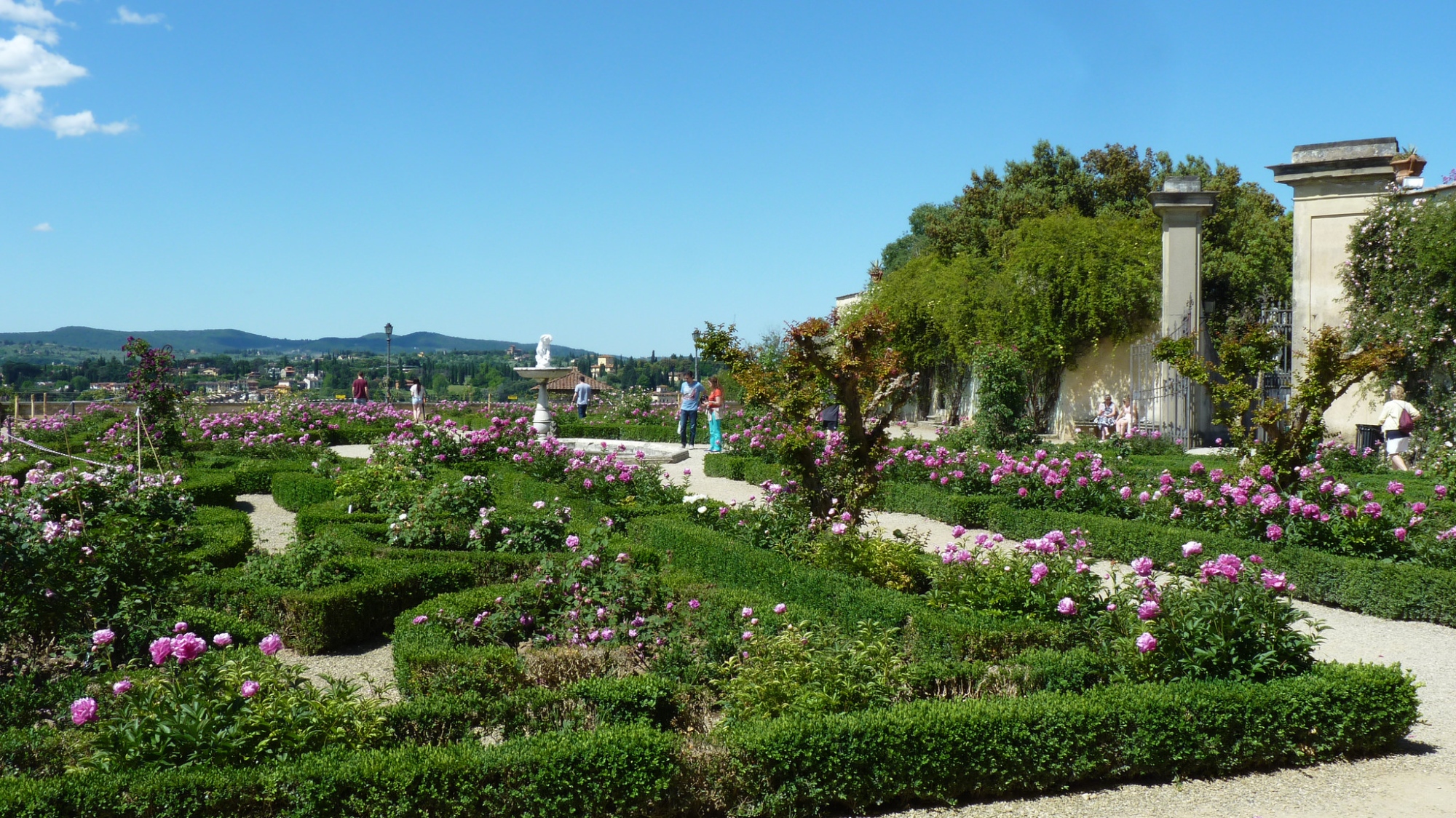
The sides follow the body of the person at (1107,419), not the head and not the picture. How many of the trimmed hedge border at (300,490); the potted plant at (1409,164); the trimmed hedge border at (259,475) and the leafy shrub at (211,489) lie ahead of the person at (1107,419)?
3

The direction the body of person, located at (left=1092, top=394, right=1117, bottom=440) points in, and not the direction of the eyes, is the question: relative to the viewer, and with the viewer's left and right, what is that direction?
facing the viewer and to the left of the viewer

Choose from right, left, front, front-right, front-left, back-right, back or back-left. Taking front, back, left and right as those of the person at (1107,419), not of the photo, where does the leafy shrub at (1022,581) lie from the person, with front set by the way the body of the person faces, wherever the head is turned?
front-left

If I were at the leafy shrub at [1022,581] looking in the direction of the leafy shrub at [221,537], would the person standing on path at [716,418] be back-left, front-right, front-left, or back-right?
front-right

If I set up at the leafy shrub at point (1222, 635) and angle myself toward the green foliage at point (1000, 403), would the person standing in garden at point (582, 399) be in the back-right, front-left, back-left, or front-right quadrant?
front-left

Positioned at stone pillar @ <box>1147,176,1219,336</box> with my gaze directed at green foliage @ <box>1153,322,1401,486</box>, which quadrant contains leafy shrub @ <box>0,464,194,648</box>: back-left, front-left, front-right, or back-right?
front-right

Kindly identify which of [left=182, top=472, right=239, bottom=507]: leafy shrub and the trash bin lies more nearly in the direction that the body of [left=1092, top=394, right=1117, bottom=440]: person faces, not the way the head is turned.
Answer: the leafy shrub

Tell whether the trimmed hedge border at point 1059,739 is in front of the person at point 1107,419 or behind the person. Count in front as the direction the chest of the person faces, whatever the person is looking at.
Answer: in front

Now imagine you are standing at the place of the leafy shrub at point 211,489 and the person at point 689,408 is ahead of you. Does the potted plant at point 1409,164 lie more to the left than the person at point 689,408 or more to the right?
right

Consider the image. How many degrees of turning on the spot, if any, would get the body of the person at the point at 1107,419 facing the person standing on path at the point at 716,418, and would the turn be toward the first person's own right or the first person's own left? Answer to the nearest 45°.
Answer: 0° — they already face them

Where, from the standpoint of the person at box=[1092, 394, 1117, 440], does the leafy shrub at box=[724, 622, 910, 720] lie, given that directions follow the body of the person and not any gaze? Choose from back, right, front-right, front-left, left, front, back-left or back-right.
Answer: front-left

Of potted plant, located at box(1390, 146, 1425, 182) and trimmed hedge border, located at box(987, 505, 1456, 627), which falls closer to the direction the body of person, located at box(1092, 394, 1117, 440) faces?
the trimmed hedge border

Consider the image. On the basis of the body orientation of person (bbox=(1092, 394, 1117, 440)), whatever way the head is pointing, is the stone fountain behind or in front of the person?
in front
